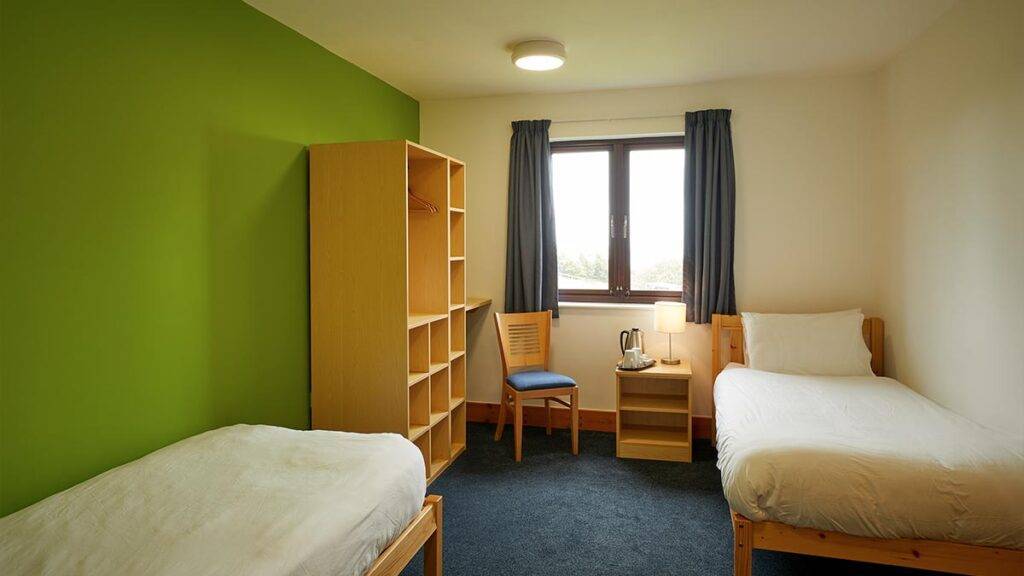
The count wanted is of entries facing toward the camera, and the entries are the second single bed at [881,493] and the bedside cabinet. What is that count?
2

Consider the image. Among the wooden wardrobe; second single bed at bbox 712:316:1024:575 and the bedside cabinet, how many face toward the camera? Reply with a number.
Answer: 2

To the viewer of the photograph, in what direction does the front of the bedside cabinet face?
facing the viewer

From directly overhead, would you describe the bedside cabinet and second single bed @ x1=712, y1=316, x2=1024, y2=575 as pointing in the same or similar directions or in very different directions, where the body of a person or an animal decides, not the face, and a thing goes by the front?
same or similar directions

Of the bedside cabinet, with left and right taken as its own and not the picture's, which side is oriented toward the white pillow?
left

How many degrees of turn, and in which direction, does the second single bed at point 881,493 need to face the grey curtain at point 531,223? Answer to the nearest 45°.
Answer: approximately 135° to its right

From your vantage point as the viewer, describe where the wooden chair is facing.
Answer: facing the viewer and to the right of the viewer

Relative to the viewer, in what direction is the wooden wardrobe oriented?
to the viewer's right

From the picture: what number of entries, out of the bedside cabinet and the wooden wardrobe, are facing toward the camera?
1

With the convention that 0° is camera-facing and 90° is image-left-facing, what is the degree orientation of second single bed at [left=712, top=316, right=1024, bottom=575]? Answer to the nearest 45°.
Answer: approximately 0°

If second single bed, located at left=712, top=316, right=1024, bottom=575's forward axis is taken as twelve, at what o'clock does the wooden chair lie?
The wooden chair is roughly at 4 o'clock from the second single bed.

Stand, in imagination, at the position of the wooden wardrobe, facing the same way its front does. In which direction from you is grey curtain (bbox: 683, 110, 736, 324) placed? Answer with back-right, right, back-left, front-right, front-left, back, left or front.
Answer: front

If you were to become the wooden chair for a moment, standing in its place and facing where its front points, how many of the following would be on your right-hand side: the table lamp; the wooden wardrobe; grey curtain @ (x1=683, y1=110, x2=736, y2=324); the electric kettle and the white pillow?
1

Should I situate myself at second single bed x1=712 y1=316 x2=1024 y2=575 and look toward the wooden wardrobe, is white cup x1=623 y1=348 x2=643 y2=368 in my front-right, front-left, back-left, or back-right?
front-right
